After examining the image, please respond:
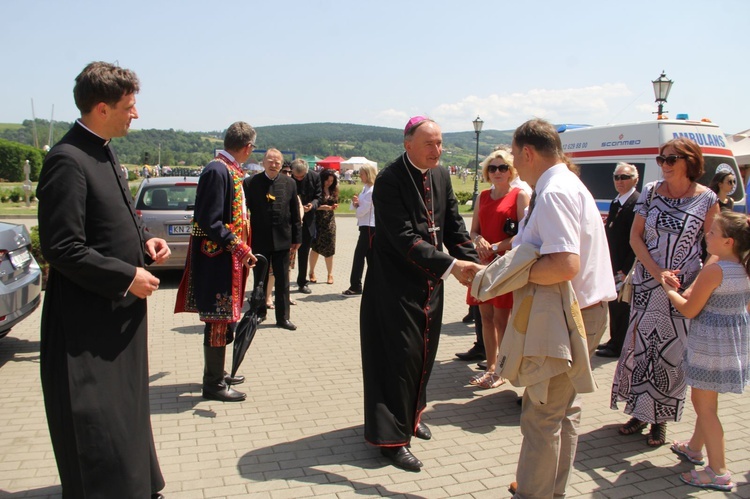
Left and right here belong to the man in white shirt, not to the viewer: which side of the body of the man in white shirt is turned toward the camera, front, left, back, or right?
left

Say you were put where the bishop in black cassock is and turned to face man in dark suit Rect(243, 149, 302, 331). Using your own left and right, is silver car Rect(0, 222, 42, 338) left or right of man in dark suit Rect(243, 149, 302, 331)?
left

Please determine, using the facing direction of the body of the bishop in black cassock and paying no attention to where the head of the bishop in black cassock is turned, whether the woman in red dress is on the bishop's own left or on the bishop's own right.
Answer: on the bishop's own left

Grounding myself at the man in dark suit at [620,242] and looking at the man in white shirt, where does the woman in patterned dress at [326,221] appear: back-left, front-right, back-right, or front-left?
back-right

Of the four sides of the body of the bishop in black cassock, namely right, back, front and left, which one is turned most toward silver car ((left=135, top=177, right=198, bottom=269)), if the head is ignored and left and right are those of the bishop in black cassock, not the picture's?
back

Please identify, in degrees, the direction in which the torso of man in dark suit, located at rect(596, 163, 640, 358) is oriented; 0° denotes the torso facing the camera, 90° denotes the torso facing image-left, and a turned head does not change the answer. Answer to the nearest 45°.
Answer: approximately 45°

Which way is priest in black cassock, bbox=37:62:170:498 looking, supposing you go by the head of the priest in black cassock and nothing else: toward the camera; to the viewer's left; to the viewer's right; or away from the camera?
to the viewer's right

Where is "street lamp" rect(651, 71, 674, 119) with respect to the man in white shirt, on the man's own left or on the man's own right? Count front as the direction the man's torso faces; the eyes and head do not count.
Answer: on the man's own right

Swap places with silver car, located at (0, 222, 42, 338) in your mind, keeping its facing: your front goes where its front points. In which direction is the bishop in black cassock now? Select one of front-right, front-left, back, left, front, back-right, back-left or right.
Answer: back

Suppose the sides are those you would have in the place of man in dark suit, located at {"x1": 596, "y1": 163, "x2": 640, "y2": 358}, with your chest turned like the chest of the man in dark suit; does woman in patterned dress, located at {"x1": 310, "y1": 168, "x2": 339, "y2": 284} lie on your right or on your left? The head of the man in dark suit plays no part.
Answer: on your right

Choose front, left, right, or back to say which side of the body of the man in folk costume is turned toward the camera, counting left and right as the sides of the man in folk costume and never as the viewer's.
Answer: right

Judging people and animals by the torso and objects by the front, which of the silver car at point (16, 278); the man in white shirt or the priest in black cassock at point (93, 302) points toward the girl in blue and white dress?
the priest in black cassock

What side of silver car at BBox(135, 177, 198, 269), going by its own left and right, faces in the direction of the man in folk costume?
back

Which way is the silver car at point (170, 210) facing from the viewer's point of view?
away from the camera

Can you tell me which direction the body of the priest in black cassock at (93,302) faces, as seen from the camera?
to the viewer's right
